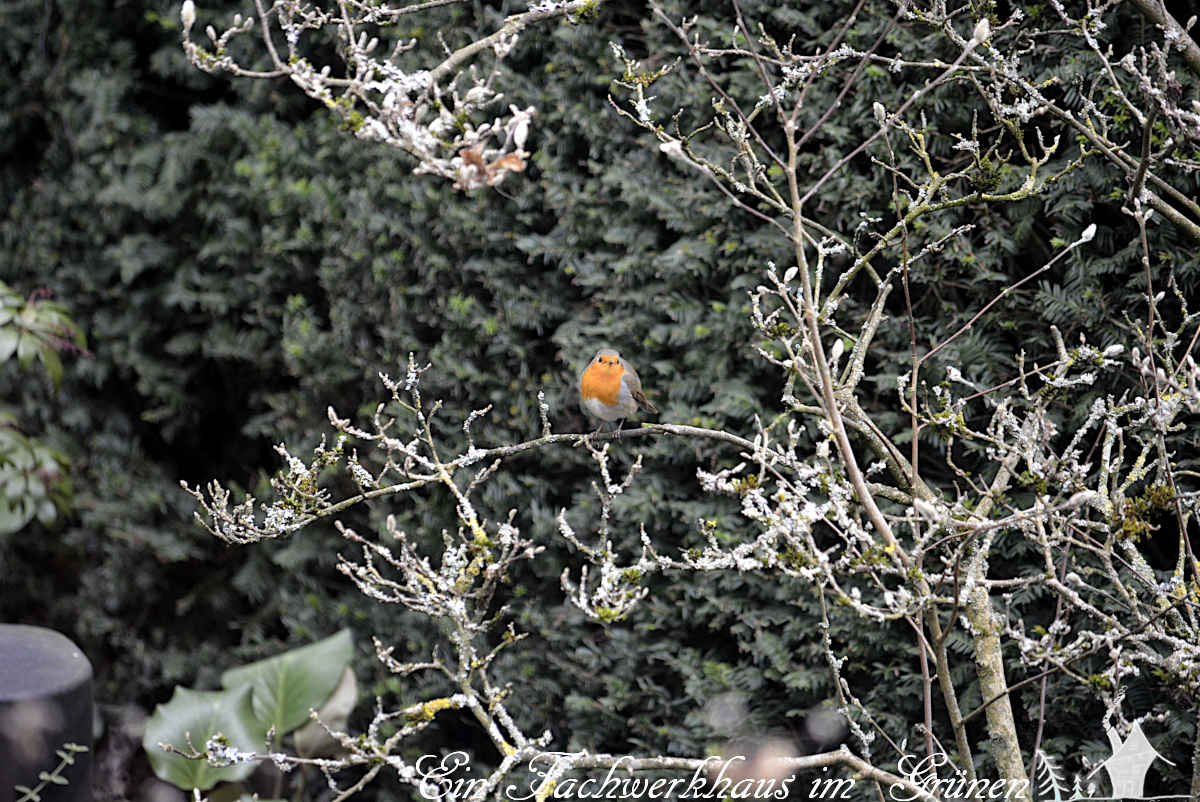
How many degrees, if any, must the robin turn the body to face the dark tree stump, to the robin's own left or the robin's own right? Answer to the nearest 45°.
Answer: approximately 45° to the robin's own right

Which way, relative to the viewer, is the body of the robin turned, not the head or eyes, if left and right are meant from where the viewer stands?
facing the viewer and to the left of the viewer
